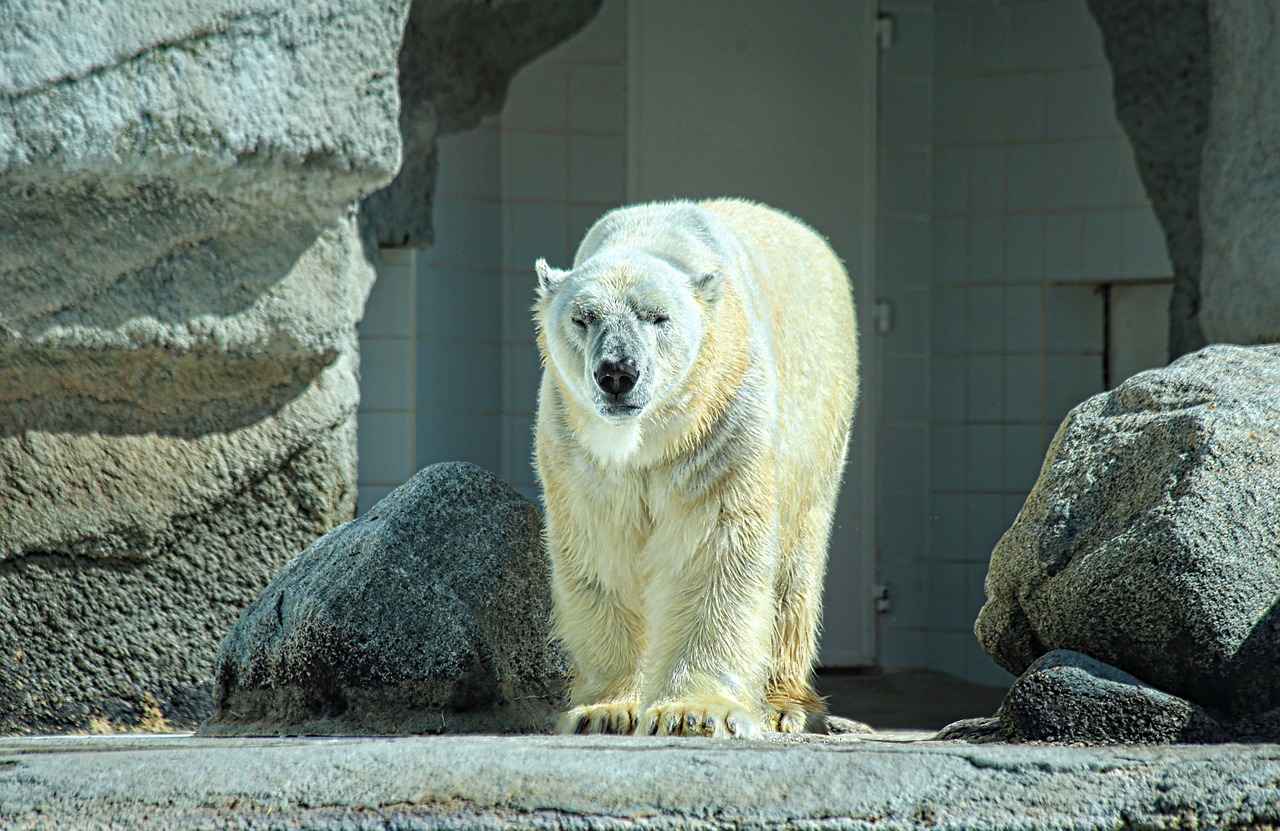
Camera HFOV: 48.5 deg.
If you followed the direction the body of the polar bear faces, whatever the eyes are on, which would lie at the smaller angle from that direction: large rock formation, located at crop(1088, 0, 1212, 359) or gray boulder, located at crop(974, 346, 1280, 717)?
the gray boulder

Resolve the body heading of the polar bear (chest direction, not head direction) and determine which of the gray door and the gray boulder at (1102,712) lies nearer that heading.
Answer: the gray boulder

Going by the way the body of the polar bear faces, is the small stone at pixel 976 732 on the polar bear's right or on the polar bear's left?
on the polar bear's left

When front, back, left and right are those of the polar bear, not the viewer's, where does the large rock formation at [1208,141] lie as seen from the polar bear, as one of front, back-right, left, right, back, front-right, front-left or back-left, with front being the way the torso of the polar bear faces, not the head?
back-left

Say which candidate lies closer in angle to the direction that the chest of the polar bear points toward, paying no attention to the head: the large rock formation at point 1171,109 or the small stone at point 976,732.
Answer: the small stone

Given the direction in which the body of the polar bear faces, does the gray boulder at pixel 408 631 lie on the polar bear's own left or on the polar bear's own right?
on the polar bear's own right

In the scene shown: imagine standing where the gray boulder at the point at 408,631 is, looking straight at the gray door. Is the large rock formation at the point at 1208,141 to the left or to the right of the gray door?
right

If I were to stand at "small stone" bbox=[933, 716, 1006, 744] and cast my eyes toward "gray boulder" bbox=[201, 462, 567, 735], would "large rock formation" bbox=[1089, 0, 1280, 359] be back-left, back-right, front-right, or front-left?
back-right

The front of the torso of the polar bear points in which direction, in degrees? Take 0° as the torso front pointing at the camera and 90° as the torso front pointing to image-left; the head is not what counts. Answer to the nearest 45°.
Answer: approximately 0°

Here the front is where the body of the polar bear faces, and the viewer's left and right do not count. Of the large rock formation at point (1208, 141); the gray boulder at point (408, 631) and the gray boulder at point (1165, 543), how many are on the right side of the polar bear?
1

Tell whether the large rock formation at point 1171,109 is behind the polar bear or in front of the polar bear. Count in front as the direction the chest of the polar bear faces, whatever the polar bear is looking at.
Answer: behind

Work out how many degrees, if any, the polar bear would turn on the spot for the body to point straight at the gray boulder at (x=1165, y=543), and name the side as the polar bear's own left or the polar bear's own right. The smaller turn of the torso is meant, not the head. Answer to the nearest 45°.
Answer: approximately 90° to the polar bear's own left

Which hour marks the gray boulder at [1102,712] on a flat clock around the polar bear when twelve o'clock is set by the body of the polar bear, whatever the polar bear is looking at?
The gray boulder is roughly at 10 o'clock from the polar bear.
